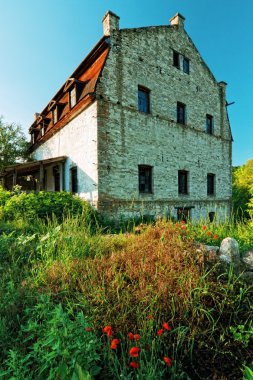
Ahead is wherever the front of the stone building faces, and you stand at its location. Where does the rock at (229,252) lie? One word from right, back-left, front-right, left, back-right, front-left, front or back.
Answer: front-left

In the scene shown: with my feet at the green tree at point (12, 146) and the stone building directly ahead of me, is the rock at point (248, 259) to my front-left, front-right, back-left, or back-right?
front-right

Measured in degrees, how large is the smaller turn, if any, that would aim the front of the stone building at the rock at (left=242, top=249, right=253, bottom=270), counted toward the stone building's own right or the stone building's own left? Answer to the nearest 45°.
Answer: approximately 45° to the stone building's own left

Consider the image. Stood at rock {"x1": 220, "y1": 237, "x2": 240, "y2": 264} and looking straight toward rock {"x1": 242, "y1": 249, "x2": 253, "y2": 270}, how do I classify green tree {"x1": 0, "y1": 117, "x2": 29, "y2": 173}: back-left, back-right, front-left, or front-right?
back-left

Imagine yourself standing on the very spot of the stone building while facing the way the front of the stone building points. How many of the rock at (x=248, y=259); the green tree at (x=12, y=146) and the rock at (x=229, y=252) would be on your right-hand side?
1

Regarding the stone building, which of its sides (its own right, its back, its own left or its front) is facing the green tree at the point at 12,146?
right
